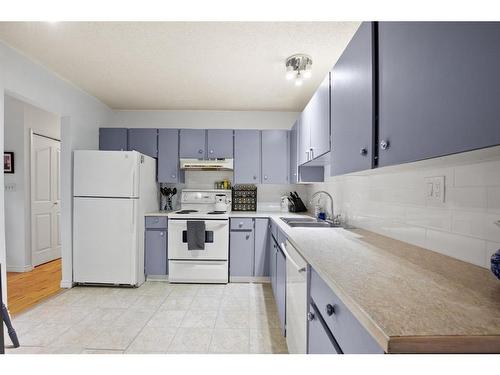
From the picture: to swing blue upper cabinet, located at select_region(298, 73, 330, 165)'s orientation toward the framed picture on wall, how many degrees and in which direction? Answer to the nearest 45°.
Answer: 0° — it already faces it

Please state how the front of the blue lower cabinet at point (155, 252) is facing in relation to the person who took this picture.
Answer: facing the viewer

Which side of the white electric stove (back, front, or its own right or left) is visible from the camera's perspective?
front

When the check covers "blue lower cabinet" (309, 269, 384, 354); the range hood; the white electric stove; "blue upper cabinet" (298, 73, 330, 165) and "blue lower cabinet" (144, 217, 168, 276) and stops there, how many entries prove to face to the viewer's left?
2

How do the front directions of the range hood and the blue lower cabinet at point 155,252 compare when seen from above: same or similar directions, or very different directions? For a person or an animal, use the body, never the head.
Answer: same or similar directions

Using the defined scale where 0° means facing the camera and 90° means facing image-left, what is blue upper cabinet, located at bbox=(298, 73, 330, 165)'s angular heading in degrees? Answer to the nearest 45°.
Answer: approximately 90°

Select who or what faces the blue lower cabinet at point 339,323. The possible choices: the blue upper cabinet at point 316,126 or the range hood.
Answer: the range hood

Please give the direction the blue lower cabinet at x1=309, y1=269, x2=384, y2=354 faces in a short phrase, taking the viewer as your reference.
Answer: facing to the left of the viewer

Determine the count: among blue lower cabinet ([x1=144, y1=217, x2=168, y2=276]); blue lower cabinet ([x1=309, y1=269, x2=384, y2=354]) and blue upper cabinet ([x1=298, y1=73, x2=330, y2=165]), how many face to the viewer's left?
2

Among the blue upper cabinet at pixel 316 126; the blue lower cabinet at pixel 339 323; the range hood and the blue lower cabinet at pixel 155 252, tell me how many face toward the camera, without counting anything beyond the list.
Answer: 2

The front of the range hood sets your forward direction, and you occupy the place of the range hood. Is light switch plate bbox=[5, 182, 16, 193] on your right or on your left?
on your right

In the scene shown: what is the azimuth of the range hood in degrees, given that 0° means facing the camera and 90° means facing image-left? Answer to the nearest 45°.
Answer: approximately 0°

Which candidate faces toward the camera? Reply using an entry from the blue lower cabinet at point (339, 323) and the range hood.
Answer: the range hood

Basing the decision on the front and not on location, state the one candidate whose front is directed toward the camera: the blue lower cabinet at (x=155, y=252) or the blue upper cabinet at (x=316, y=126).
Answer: the blue lower cabinet
